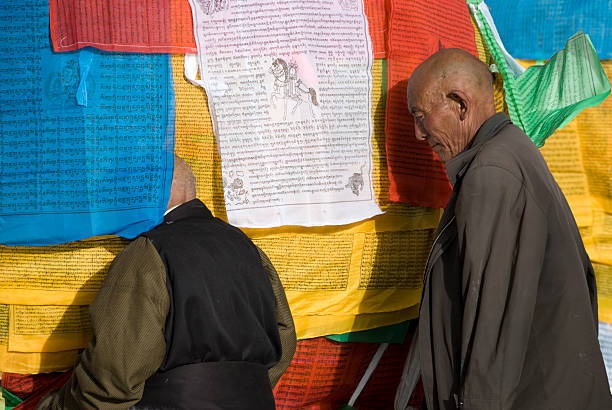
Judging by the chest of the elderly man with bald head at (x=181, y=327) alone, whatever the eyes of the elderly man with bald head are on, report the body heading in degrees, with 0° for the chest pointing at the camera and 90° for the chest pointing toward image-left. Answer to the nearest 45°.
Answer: approximately 135°

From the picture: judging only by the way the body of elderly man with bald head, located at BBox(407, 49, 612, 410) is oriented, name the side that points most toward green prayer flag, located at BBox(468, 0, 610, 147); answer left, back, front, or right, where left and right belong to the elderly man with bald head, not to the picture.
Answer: right

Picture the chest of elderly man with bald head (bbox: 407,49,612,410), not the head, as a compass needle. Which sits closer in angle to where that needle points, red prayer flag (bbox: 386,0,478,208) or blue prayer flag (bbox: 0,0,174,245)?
the blue prayer flag

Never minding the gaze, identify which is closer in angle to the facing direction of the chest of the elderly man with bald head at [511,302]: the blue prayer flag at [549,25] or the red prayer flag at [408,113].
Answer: the red prayer flag

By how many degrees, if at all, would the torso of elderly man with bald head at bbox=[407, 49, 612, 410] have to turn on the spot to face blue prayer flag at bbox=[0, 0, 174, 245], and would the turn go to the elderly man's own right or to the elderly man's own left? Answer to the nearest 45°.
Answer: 0° — they already face it

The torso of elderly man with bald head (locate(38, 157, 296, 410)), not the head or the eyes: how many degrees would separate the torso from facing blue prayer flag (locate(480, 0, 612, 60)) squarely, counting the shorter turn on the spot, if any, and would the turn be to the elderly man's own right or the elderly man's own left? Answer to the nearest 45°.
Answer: approximately 90° to the elderly man's own right

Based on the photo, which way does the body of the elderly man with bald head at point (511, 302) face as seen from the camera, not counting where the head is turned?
to the viewer's left
